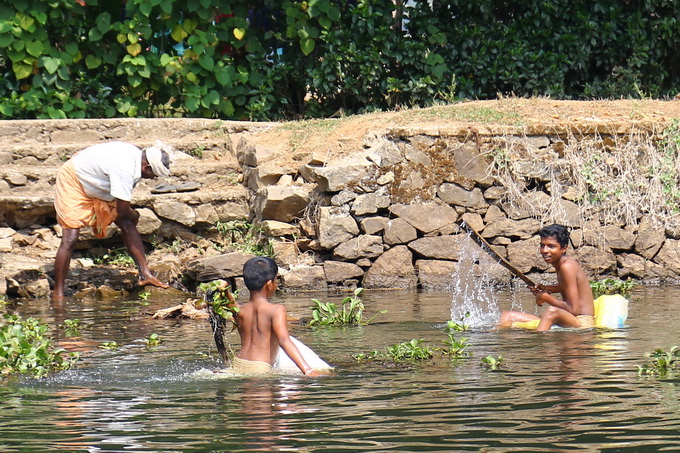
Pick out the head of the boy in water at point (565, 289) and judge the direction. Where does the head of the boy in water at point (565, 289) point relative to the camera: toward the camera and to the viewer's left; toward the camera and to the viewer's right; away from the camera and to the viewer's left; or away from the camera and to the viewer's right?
toward the camera and to the viewer's left

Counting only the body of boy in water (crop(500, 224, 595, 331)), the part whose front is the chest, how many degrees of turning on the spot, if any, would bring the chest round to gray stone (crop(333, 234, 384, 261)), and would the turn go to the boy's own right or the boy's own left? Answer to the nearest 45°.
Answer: approximately 45° to the boy's own right

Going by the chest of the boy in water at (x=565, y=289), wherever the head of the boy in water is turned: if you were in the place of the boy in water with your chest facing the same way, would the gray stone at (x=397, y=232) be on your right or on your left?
on your right

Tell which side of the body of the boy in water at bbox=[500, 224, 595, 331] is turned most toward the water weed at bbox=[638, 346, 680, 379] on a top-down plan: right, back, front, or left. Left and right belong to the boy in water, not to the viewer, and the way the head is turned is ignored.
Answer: left

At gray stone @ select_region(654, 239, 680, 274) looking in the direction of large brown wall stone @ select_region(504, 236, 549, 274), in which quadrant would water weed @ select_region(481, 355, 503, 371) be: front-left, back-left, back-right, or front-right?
front-left

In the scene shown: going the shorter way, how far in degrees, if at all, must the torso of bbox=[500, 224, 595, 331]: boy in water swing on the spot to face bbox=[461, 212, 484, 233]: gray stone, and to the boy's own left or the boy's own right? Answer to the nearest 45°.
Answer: approximately 90° to the boy's own right

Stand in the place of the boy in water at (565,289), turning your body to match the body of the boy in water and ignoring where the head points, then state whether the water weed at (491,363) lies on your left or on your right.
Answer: on your left

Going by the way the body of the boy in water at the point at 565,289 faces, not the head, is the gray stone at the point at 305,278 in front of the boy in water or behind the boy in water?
in front

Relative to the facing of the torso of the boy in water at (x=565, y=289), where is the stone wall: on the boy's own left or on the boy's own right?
on the boy's own right

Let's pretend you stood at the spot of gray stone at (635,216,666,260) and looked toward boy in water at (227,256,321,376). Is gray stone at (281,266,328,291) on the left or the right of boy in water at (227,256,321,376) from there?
right

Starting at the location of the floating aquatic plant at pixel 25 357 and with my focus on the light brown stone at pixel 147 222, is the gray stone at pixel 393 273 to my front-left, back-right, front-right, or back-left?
front-right

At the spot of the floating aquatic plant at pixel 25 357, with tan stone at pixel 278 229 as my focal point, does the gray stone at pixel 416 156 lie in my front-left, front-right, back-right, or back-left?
front-right

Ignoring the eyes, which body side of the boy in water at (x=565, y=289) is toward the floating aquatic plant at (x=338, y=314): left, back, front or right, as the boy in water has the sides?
front

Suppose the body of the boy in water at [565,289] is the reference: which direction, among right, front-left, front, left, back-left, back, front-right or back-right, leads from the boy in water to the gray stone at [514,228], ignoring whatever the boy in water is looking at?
right

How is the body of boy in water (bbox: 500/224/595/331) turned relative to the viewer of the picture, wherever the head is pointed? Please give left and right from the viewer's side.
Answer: facing to the left of the viewer

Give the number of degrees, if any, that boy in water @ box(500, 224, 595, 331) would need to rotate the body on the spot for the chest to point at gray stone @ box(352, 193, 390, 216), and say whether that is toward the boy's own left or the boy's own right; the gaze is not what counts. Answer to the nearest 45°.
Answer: approximately 45° to the boy's own right

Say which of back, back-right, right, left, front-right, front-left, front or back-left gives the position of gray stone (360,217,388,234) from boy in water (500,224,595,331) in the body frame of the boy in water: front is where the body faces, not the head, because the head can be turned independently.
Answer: front-right
